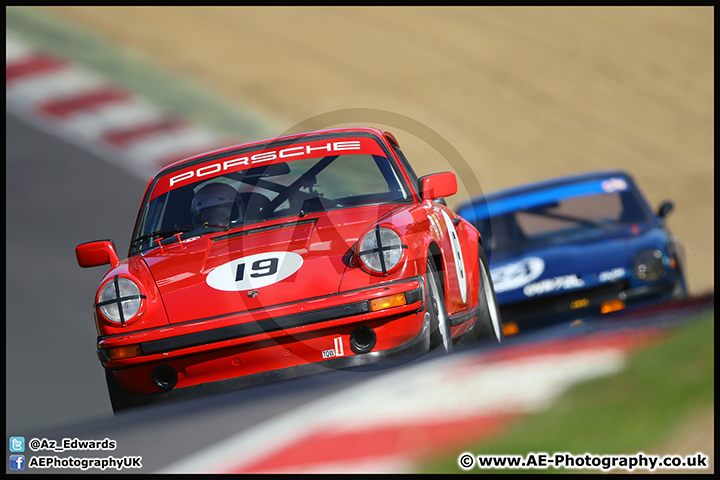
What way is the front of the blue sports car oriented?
toward the camera

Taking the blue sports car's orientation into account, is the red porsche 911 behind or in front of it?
in front
